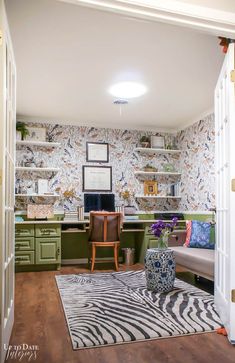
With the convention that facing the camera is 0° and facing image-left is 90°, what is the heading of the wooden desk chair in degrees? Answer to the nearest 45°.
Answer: approximately 180°

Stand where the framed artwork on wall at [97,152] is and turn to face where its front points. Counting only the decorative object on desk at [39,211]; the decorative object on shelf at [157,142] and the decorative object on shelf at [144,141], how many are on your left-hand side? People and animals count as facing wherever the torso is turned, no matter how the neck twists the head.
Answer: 2

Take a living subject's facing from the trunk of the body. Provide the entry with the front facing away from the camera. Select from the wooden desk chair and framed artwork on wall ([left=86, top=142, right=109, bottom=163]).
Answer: the wooden desk chair

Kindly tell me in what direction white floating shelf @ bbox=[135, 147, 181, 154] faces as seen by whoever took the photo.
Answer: facing the viewer

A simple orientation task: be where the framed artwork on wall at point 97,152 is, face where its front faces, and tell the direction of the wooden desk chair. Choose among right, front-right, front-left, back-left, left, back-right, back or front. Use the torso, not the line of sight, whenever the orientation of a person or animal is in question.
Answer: front

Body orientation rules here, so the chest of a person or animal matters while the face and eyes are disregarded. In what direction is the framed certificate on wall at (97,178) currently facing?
toward the camera

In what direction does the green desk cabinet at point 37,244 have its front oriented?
toward the camera

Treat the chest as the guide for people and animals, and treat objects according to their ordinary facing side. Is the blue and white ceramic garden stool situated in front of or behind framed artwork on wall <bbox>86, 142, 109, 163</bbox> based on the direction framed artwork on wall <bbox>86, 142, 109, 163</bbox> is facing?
in front

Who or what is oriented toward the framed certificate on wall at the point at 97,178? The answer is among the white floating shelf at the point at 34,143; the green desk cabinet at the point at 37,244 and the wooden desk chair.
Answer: the wooden desk chair

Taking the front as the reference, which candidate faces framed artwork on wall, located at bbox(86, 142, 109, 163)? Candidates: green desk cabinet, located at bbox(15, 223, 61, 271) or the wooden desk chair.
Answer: the wooden desk chair
